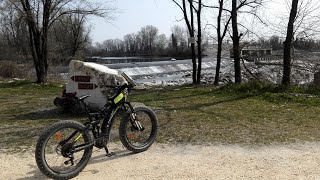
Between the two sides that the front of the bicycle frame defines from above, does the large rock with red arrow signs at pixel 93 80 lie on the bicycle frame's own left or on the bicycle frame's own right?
on the bicycle frame's own left

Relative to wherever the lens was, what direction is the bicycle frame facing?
facing away from the viewer and to the right of the viewer

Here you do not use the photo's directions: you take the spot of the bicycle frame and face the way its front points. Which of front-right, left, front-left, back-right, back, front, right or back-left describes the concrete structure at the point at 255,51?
front

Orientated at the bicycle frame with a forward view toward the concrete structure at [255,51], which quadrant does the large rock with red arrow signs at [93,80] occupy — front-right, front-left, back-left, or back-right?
front-left
